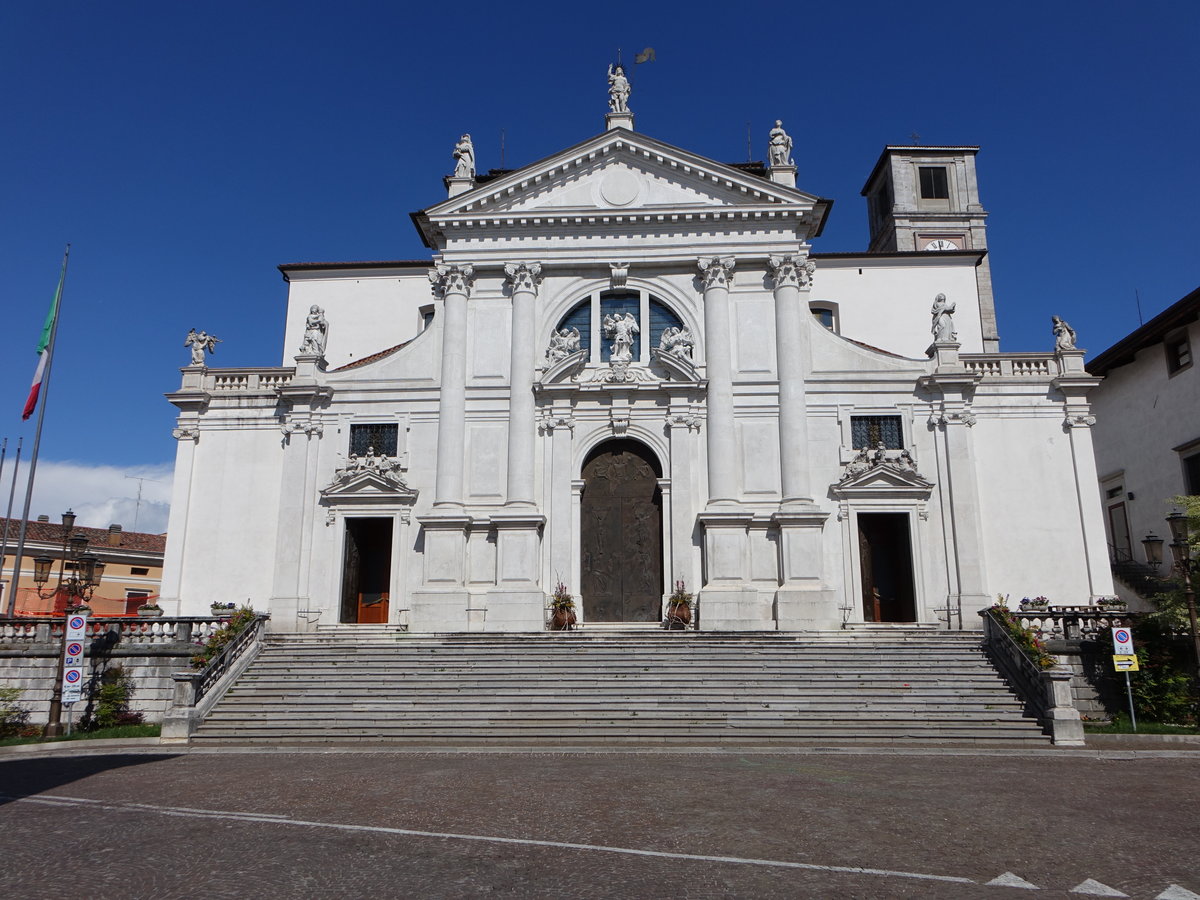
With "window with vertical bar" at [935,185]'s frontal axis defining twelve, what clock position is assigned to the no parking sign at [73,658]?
The no parking sign is roughly at 1 o'clock from the window with vertical bar.

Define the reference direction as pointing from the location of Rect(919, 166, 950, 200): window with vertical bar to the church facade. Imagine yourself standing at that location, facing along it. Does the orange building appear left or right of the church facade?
right

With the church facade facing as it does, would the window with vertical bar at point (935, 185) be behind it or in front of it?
behind

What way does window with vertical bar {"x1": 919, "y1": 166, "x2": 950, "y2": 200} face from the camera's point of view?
toward the camera

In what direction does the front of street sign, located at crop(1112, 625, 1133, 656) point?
toward the camera

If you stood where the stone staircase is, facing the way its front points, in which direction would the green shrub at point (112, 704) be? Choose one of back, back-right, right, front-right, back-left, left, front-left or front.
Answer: right

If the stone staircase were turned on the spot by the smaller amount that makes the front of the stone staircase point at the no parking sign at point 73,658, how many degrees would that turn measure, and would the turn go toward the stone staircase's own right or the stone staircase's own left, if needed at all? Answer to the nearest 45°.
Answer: approximately 90° to the stone staircase's own right

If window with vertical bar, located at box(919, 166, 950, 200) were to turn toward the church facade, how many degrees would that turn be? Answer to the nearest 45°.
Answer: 0° — it already faces it

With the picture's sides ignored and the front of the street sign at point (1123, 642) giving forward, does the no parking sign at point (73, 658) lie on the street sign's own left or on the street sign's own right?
on the street sign's own right

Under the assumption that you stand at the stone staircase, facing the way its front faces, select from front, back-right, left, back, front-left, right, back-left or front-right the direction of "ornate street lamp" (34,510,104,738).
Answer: right

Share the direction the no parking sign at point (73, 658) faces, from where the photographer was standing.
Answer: facing the viewer
